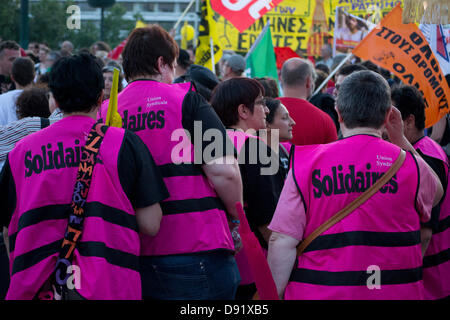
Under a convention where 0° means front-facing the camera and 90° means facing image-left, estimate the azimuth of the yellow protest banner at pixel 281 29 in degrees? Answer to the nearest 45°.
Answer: approximately 0°

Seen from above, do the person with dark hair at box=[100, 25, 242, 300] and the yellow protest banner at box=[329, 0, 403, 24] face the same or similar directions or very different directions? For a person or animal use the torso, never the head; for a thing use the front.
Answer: very different directions

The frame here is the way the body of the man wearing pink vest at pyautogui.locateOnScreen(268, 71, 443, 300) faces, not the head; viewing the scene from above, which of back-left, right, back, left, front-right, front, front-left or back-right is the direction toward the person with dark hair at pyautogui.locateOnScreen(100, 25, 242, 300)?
left

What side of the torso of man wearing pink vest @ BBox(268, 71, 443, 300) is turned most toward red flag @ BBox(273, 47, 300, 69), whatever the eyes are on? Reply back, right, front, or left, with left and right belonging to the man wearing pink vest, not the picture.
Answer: front

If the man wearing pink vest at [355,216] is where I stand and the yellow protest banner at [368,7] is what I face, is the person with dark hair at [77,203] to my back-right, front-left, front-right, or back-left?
back-left

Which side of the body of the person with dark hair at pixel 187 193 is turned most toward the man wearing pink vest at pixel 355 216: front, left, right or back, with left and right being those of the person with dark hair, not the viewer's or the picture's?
right

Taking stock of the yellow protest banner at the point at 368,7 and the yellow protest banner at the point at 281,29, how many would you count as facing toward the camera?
2

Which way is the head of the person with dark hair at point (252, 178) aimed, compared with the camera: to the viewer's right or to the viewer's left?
to the viewer's right

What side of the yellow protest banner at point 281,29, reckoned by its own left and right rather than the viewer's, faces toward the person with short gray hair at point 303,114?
front

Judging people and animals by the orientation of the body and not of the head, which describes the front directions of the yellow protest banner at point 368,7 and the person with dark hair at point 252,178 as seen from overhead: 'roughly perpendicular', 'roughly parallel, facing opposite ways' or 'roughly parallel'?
roughly perpendicular

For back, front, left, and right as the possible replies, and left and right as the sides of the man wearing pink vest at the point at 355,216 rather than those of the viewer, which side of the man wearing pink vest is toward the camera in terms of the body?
back

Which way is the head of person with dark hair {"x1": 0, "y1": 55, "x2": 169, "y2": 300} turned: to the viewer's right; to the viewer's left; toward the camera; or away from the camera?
away from the camera
